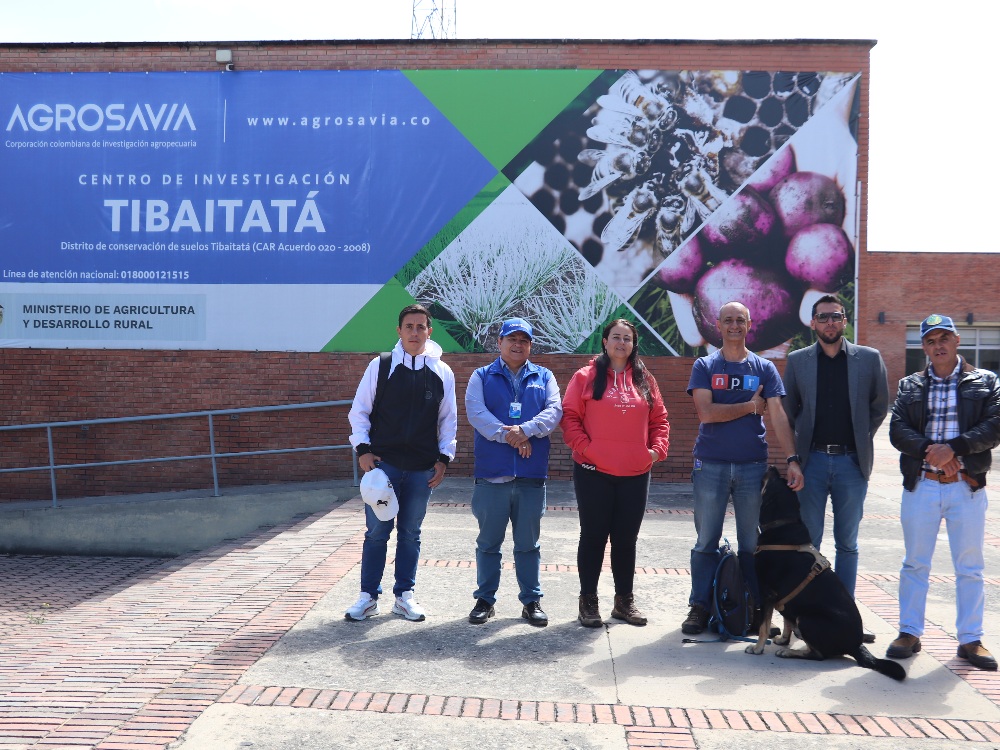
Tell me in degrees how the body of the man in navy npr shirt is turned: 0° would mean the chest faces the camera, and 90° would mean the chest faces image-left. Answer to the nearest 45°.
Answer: approximately 0°

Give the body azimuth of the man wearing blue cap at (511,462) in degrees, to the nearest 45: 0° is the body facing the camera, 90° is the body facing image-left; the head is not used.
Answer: approximately 0°

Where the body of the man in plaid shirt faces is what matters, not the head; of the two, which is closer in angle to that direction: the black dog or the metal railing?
the black dog

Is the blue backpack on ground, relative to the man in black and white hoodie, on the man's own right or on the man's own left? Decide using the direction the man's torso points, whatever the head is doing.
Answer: on the man's own left

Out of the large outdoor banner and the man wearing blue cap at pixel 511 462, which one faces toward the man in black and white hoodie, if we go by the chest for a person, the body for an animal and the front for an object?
the large outdoor banner
